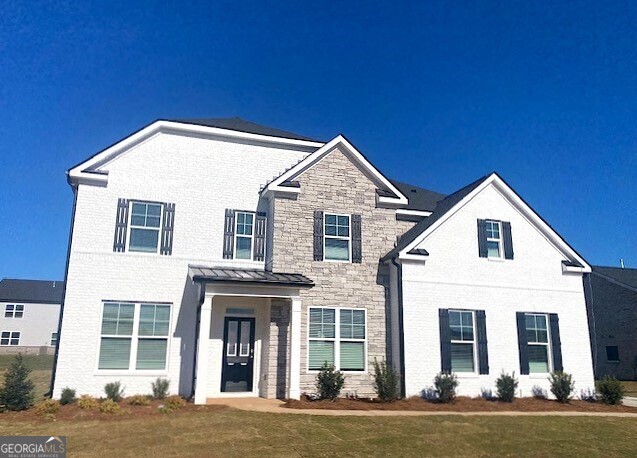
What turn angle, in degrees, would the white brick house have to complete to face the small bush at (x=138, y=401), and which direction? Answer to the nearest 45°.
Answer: approximately 45° to its right

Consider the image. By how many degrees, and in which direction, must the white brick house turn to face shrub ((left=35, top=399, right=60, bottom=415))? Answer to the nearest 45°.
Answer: approximately 45° to its right

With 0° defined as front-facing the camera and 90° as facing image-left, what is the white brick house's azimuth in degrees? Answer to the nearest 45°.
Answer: approximately 0°

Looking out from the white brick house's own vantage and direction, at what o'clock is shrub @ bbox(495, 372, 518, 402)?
The shrub is roughly at 9 o'clock from the white brick house.

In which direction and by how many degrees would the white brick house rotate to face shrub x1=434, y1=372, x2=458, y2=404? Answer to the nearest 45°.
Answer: approximately 90° to its left

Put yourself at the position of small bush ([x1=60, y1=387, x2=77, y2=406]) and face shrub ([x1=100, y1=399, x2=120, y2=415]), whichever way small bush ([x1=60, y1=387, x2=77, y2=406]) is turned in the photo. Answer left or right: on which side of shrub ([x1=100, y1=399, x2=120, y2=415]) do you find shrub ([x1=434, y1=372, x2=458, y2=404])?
left

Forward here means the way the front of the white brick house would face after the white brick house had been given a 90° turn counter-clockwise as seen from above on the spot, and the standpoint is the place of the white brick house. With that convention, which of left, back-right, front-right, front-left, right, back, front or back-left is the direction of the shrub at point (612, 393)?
front

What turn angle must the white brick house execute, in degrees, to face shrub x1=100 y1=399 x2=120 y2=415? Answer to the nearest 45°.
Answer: approximately 45° to its right
